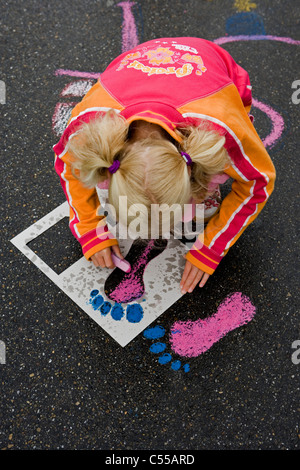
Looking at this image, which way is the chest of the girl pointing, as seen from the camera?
toward the camera
